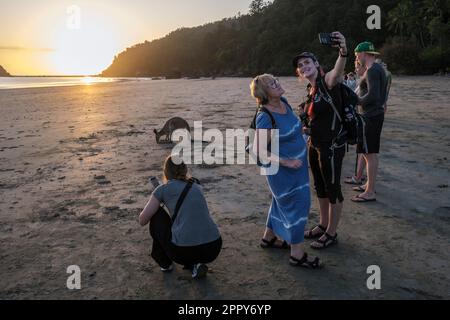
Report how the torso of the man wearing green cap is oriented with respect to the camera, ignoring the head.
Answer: to the viewer's left

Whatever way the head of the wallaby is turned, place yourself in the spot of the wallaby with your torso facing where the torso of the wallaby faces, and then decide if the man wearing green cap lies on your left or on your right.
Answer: on your left

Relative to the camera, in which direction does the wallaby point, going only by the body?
to the viewer's left

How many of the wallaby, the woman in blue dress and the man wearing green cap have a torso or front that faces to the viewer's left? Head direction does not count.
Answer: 2

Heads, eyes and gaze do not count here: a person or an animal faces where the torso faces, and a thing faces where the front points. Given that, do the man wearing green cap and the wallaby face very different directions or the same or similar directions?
same or similar directions

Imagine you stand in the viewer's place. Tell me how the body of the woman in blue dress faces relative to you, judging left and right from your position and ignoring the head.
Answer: facing the viewer and to the right of the viewer

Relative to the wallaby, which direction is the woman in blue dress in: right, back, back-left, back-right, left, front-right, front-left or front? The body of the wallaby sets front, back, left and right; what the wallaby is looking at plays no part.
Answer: left

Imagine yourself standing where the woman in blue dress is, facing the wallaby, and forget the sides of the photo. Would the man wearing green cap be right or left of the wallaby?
right

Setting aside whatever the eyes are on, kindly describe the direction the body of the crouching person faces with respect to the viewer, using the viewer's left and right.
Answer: facing away from the viewer and to the left of the viewer

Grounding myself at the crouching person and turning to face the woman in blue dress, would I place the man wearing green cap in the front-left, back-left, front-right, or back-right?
front-left

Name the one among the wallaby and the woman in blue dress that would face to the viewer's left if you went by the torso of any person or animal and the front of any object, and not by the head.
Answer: the wallaby

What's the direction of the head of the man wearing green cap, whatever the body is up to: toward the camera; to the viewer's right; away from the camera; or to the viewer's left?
to the viewer's left

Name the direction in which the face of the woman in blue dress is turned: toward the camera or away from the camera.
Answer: toward the camera

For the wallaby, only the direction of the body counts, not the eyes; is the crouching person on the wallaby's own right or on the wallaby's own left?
on the wallaby's own left

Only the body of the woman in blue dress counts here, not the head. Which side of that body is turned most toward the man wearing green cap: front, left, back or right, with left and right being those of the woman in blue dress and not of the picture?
left
